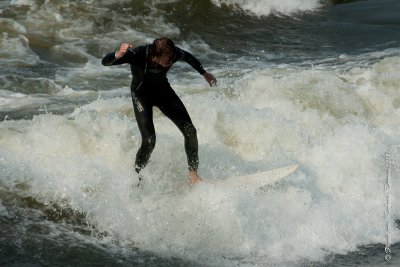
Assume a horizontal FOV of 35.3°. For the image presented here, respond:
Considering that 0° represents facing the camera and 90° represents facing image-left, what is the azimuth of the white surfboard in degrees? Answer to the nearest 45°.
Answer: approximately 270°
